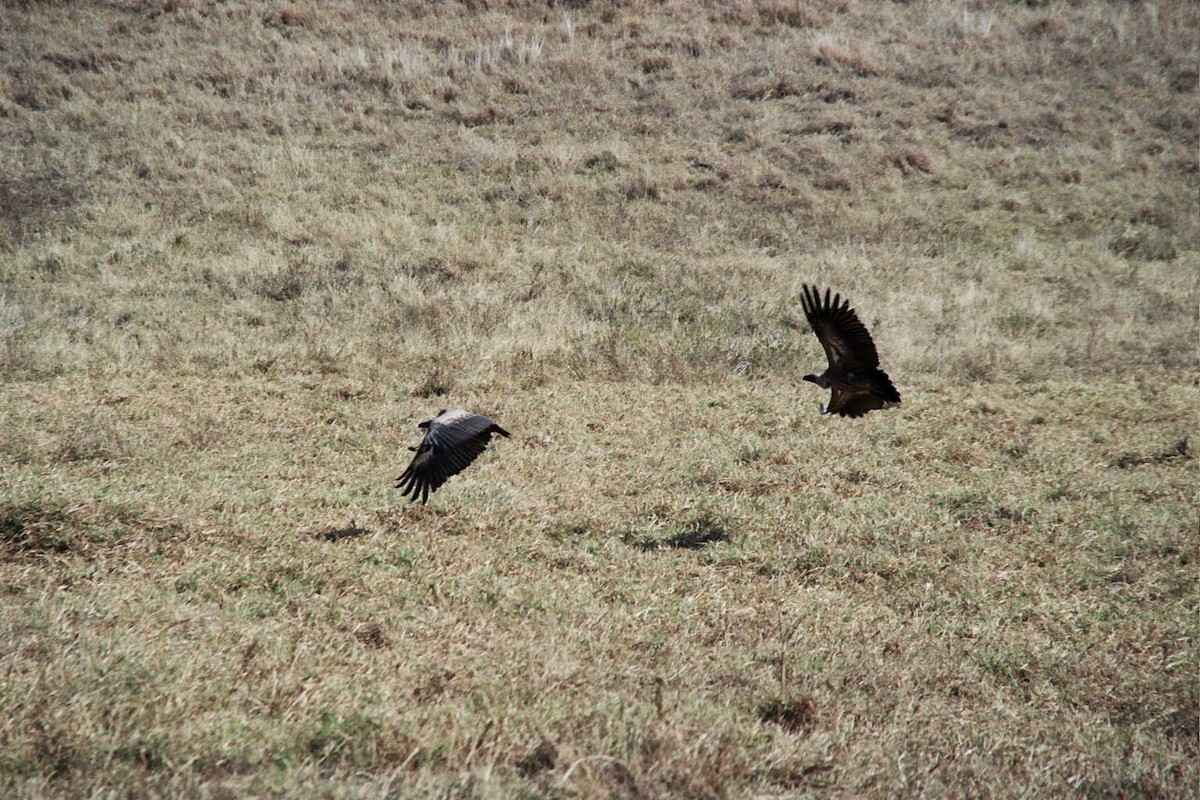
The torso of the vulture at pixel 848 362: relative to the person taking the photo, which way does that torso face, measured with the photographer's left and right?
facing to the left of the viewer

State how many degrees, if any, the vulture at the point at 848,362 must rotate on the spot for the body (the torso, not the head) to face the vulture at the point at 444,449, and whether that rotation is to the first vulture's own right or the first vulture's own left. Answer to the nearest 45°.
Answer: approximately 45° to the first vulture's own left
